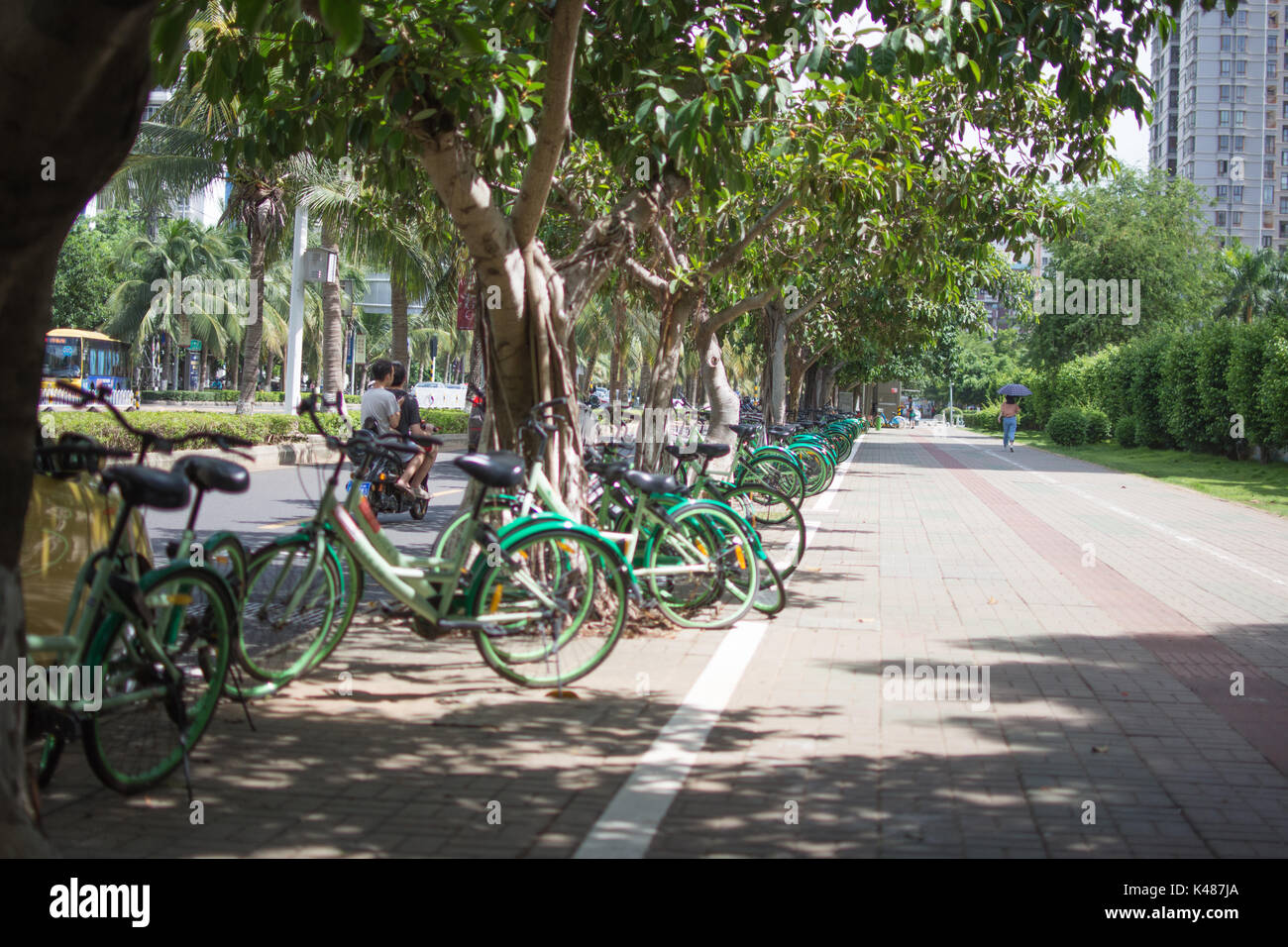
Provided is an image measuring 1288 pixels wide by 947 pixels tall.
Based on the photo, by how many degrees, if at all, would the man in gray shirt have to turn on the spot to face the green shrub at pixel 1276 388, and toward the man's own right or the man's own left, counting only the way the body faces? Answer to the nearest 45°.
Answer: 0° — they already face it

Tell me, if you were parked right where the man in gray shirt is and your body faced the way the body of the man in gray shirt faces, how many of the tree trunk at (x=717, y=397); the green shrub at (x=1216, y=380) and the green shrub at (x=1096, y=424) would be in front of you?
3

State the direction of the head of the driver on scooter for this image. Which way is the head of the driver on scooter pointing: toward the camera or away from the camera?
away from the camera

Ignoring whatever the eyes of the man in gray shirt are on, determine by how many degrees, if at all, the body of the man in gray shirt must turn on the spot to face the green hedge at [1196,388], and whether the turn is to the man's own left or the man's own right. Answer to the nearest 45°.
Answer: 0° — they already face it

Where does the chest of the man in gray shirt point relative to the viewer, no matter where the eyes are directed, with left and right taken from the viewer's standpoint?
facing away from the viewer and to the right of the viewer

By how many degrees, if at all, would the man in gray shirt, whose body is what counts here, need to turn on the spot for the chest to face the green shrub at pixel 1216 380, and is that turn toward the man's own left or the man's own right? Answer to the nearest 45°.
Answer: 0° — they already face it

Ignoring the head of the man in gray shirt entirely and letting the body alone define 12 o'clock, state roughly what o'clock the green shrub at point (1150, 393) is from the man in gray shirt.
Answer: The green shrub is roughly at 12 o'clock from the man in gray shirt.
